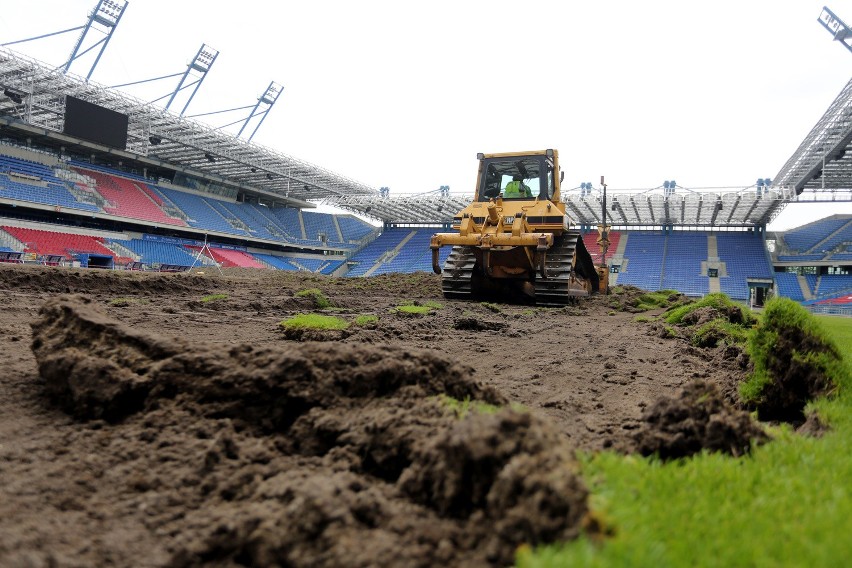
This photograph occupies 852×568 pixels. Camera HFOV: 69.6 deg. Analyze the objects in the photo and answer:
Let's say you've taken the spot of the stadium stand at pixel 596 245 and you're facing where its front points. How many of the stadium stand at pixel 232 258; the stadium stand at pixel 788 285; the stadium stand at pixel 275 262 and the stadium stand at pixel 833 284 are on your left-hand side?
2

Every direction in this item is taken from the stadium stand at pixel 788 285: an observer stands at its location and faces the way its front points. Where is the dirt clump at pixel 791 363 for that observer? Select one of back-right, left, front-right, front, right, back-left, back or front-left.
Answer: front-left

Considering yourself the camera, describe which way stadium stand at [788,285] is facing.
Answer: facing the viewer and to the left of the viewer

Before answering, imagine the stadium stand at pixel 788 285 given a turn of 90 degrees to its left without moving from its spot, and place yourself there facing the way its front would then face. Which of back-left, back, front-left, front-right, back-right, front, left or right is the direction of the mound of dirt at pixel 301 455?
front-right

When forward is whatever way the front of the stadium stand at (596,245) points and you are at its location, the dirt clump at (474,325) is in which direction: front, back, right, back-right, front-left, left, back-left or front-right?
front

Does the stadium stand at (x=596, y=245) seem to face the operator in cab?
yes

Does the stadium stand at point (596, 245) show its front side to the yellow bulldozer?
yes
